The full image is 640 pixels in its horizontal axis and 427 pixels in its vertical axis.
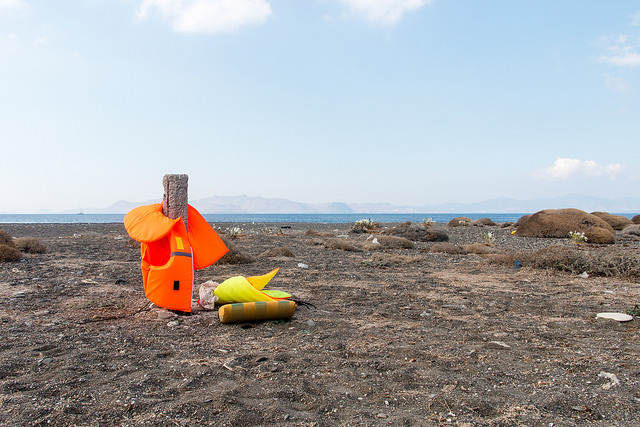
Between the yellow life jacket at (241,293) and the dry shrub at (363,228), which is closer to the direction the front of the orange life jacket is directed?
the yellow life jacket

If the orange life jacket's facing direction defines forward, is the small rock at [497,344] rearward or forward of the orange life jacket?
forward

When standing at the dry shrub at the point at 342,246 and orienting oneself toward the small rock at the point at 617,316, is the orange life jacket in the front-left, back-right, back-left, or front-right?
front-right

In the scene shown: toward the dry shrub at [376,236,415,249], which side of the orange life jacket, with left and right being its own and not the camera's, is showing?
left

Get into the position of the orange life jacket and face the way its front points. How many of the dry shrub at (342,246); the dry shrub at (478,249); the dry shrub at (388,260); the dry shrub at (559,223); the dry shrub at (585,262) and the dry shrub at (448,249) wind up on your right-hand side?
0

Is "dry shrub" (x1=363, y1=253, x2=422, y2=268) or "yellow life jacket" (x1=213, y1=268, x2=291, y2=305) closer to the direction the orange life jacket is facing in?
the yellow life jacket

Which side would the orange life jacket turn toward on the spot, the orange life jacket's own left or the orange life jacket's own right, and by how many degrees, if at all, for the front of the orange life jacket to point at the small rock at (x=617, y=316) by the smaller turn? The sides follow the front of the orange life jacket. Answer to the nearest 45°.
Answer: approximately 45° to the orange life jacket's own left

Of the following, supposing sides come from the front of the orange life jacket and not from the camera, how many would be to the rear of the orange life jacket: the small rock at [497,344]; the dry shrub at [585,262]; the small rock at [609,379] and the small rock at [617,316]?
0

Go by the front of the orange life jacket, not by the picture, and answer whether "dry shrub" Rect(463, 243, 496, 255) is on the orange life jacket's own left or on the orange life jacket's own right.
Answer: on the orange life jacket's own left

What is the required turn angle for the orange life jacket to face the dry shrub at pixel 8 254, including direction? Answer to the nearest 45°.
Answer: approximately 180°

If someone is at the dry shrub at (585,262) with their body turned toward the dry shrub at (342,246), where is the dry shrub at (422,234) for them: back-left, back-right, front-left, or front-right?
front-right

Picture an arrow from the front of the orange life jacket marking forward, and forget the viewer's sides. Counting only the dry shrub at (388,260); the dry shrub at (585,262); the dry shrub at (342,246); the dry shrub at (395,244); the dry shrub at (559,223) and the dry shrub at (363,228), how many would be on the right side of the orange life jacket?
0

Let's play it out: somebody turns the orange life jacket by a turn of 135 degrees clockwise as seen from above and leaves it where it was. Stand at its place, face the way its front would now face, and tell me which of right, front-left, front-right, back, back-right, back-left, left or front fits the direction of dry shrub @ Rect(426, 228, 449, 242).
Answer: back-right

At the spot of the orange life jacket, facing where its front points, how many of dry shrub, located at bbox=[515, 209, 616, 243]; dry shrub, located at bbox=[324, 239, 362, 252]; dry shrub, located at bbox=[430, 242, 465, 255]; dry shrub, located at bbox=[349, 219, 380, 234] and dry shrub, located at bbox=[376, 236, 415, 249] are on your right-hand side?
0

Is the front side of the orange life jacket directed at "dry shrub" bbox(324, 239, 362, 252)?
no

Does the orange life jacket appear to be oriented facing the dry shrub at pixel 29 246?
no

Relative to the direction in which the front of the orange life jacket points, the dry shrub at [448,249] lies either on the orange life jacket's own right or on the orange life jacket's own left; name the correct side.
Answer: on the orange life jacket's own left
